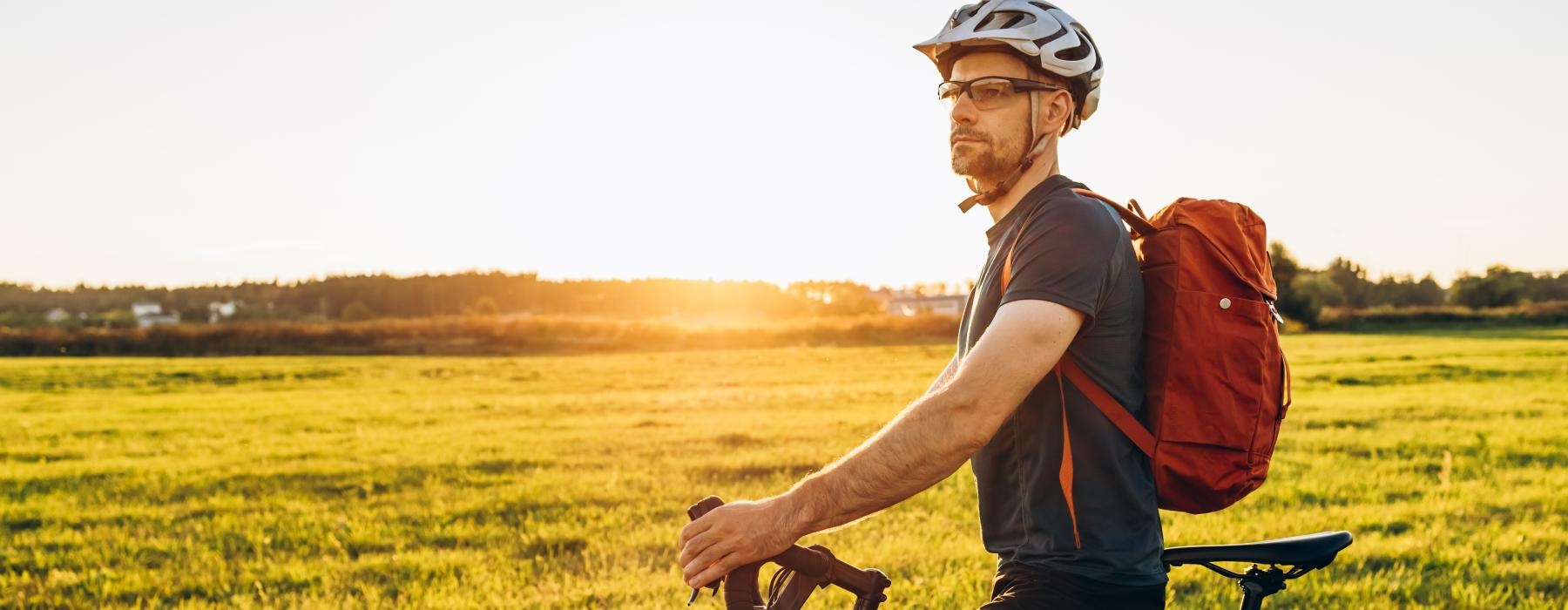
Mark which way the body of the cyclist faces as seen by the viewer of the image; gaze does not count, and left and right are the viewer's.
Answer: facing to the left of the viewer

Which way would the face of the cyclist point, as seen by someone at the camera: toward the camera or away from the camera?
toward the camera
